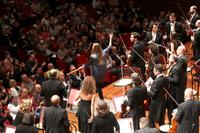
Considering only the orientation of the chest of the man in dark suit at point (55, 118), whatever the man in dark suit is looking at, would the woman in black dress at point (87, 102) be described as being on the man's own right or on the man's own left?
on the man's own right

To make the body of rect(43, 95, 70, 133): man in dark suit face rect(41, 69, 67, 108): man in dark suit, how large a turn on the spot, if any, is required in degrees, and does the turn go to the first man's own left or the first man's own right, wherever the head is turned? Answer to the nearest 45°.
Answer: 0° — they already face them

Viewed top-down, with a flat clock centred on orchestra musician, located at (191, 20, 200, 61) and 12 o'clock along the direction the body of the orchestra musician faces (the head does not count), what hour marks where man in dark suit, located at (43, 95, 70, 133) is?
The man in dark suit is roughly at 10 o'clock from the orchestra musician.

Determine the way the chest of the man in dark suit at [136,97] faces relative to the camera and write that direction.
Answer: away from the camera

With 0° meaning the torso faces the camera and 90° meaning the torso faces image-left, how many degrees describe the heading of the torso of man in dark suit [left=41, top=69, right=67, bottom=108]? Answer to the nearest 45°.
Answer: approximately 180°

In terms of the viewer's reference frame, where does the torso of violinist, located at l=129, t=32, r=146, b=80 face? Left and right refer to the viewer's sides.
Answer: facing to the left of the viewer

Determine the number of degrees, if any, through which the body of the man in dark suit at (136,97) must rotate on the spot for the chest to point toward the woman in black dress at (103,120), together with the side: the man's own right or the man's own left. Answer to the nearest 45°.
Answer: approximately 135° to the man's own left

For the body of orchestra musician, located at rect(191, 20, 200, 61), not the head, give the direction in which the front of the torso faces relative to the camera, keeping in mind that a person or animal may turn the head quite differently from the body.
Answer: to the viewer's left
